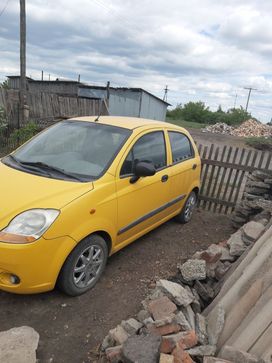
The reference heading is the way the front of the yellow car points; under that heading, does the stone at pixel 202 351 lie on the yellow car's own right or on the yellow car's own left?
on the yellow car's own left

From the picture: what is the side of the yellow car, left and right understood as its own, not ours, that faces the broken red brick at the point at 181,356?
left

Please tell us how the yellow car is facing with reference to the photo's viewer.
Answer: facing the viewer and to the left of the viewer

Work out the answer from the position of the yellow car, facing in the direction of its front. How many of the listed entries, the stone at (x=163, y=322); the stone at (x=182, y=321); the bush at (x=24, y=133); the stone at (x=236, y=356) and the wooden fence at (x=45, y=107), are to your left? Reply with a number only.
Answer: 3

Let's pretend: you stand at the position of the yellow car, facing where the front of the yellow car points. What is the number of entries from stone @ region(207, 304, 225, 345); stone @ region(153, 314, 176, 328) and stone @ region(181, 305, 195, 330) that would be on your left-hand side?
3

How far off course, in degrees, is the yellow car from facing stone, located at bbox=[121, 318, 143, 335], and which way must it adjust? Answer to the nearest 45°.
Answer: approximately 90° to its left

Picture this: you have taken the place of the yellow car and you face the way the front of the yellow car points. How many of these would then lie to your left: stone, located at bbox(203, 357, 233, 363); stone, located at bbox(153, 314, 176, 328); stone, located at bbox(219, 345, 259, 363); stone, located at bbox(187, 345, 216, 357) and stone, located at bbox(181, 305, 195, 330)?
5

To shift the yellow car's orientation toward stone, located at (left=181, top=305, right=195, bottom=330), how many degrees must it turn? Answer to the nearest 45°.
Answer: approximately 90° to its left

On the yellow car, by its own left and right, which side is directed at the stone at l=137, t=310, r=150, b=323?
left

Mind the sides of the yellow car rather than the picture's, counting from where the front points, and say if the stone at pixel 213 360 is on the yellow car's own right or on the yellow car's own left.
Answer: on the yellow car's own left

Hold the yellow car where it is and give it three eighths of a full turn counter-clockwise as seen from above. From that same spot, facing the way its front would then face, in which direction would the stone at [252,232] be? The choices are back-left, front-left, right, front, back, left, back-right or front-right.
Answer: front

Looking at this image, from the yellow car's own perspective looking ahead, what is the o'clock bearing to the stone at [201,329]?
The stone is roughly at 9 o'clock from the yellow car.

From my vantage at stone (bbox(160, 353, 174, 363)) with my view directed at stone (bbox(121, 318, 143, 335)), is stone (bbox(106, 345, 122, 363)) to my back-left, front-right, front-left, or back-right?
front-left

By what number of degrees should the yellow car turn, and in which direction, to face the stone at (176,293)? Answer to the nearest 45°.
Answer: approximately 90° to its left

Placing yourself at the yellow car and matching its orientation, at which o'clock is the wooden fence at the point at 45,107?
The wooden fence is roughly at 4 o'clock from the yellow car.

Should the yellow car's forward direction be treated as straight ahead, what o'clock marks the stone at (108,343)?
The stone is roughly at 10 o'clock from the yellow car.

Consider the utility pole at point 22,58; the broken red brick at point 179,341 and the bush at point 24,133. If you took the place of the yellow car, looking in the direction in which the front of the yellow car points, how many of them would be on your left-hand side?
1

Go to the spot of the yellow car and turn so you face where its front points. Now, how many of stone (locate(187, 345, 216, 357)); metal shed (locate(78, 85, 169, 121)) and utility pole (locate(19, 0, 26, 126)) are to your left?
1

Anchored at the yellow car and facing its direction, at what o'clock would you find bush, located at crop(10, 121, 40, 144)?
The bush is roughly at 4 o'clock from the yellow car.

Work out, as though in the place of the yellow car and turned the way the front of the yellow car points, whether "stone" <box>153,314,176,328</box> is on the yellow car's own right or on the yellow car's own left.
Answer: on the yellow car's own left
